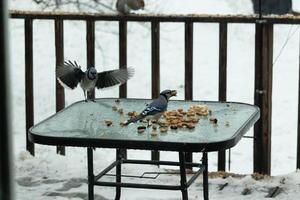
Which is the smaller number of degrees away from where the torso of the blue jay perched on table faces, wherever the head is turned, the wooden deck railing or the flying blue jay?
the wooden deck railing

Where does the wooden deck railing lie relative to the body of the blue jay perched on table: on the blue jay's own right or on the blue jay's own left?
on the blue jay's own left

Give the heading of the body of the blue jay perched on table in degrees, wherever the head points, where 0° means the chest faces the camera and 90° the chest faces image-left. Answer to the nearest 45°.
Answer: approximately 270°

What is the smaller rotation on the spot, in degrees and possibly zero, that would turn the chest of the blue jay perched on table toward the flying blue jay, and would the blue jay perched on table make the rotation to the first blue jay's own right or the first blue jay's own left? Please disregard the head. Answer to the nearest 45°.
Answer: approximately 135° to the first blue jay's own left

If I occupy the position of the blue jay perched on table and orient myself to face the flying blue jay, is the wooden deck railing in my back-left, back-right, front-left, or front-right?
front-right

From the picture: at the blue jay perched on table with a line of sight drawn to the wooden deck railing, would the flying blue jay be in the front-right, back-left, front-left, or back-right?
front-left
